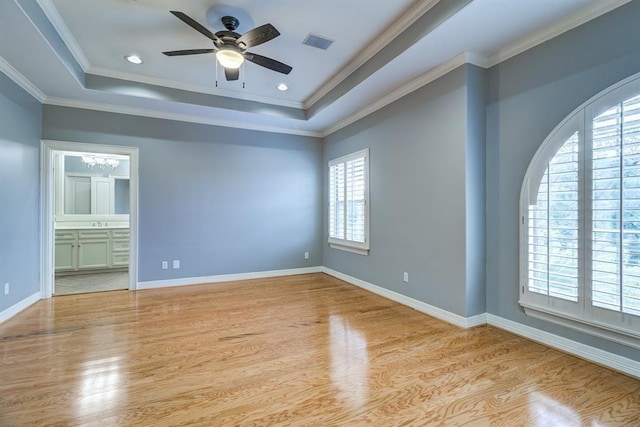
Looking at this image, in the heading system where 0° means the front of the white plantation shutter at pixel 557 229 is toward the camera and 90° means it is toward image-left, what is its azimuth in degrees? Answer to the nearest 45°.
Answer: approximately 45°

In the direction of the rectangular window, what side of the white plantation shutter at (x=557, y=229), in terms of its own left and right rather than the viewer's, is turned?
right

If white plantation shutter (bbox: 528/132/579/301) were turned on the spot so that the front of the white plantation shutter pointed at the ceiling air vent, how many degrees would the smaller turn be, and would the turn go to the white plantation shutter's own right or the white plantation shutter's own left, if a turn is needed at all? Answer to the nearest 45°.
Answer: approximately 45° to the white plantation shutter's own right

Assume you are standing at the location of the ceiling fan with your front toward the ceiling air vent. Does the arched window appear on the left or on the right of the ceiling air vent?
right

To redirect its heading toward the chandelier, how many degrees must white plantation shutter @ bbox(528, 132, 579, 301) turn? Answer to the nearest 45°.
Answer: approximately 45° to its right

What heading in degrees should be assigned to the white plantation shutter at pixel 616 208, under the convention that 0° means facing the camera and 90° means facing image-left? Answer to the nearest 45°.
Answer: approximately 45°

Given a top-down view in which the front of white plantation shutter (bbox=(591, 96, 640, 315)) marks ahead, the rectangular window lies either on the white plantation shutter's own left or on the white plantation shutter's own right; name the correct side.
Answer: on the white plantation shutter's own right
